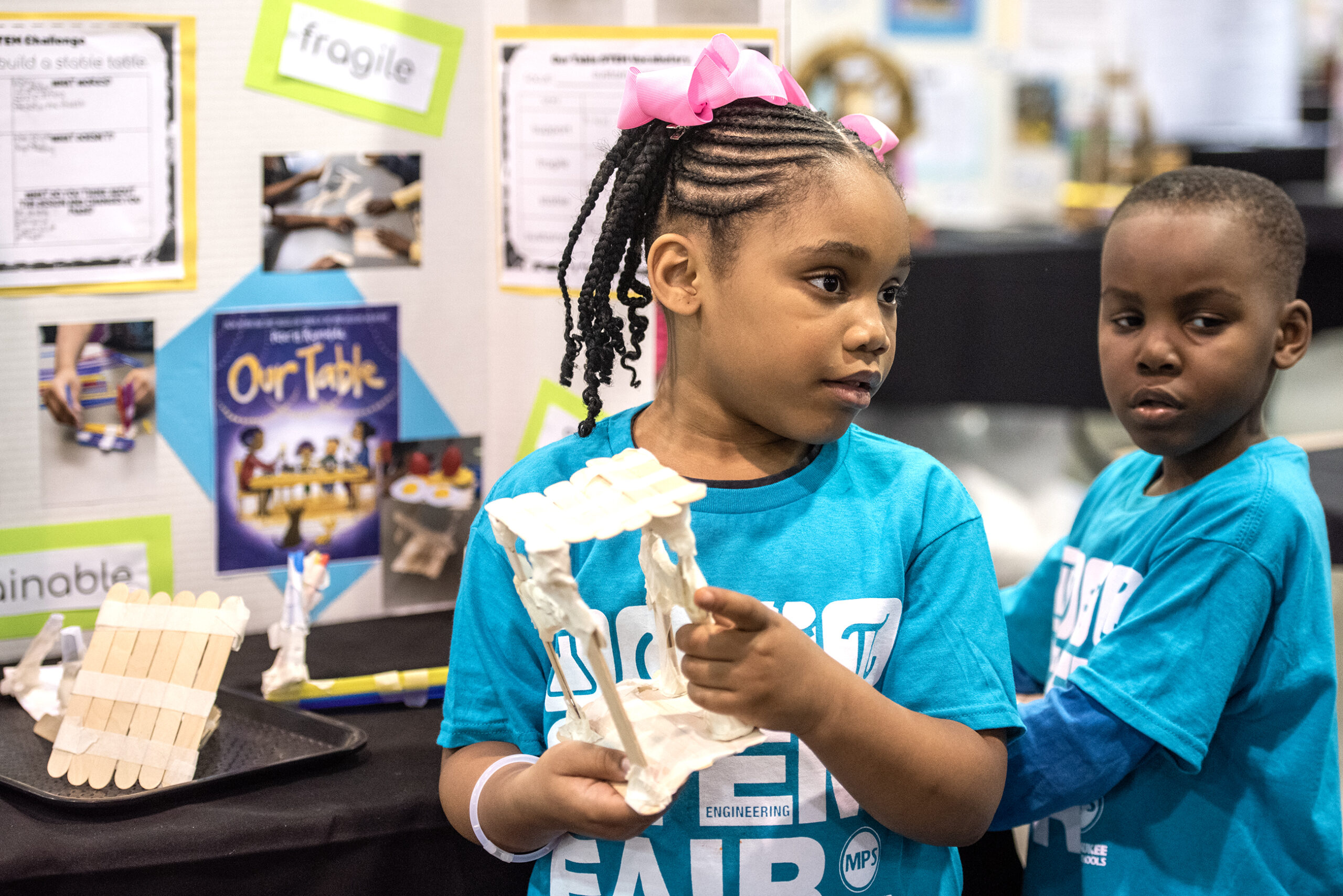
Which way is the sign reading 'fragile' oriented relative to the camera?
toward the camera

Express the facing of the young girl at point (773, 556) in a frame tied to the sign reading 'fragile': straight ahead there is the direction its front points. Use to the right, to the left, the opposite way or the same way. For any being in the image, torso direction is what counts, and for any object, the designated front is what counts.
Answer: the same way

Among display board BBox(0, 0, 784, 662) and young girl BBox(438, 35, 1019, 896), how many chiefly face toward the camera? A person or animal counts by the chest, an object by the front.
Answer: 2

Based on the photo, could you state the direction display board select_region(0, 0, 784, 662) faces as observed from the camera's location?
facing the viewer

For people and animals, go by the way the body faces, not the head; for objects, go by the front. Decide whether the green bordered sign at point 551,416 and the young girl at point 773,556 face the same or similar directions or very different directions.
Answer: same or similar directions

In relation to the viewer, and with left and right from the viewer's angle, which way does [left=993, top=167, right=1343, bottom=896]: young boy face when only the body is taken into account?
facing the viewer and to the left of the viewer

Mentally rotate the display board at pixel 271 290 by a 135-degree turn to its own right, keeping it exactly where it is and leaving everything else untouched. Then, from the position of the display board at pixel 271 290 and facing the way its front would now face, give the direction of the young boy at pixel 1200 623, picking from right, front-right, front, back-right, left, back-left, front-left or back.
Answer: back

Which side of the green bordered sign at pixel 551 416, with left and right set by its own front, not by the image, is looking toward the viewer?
front
